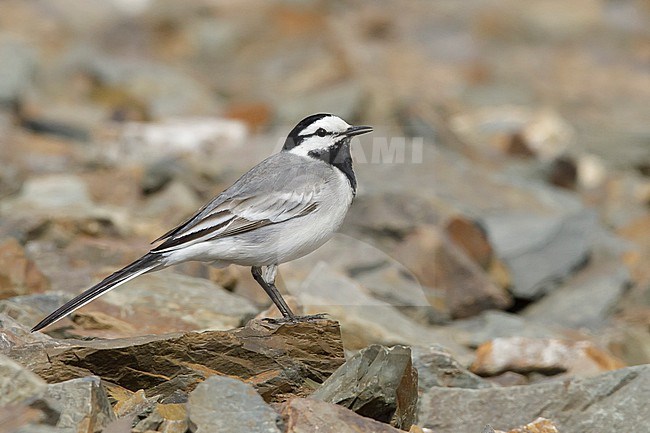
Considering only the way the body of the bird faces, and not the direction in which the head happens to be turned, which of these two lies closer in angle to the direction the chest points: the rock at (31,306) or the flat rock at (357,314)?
the flat rock

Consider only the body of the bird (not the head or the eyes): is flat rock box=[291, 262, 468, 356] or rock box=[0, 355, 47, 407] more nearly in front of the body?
the flat rock

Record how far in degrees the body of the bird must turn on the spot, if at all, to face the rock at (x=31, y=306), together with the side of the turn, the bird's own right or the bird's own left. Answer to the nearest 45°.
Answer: approximately 180°

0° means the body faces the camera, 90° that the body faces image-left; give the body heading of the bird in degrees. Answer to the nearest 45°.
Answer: approximately 270°

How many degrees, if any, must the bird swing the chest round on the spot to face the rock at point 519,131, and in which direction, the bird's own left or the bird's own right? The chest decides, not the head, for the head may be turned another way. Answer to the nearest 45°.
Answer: approximately 45° to the bird's own left

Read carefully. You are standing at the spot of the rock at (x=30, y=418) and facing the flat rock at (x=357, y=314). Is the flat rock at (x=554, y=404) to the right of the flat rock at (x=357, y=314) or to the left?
right

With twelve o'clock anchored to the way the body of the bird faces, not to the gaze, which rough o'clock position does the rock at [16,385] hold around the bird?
The rock is roughly at 4 o'clock from the bird.

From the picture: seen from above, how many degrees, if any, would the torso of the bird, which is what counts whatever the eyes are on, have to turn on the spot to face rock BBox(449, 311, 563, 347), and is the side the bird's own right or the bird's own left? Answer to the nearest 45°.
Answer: approximately 45° to the bird's own left
